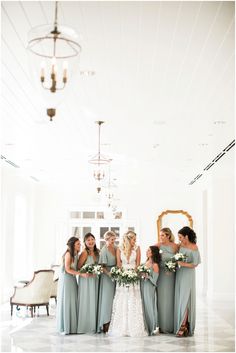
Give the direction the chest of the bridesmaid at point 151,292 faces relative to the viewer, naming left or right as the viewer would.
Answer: facing to the left of the viewer

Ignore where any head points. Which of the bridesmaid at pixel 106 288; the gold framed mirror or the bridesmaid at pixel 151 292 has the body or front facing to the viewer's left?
the bridesmaid at pixel 151 292

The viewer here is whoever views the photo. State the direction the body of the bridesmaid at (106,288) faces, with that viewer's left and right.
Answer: facing the viewer and to the right of the viewer

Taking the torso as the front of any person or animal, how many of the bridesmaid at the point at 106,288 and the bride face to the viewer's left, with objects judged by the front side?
0

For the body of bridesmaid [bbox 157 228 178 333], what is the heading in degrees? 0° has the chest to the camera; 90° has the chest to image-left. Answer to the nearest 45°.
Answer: approximately 45°

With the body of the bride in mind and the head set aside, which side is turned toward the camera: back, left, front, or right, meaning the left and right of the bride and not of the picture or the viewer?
front

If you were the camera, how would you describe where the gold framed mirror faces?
facing the viewer

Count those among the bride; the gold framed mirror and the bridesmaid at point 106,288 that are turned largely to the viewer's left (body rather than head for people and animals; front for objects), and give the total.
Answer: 0

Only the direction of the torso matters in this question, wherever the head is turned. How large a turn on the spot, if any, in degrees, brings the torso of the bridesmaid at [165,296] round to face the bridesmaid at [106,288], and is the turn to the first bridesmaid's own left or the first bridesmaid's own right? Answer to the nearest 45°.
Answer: approximately 45° to the first bridesmaid's own right

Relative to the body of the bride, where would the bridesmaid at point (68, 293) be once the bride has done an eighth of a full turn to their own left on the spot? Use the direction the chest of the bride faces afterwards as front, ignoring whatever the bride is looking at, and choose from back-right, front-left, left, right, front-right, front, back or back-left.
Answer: back-right

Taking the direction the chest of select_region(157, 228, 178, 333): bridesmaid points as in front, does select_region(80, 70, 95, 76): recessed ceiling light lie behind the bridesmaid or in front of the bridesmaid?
in front

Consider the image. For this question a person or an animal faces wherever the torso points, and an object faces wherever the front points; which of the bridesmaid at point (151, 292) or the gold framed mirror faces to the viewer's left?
the bridesmaid
